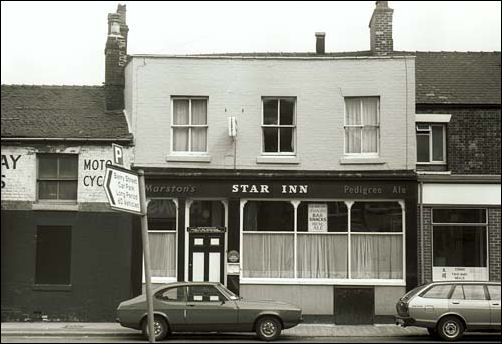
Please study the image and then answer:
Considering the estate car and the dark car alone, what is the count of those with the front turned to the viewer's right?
2

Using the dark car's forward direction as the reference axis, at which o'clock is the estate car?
The estate car is roughly at 12 o'clock from the dark car.

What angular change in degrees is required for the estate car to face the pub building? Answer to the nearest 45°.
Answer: approximately 135° to its left

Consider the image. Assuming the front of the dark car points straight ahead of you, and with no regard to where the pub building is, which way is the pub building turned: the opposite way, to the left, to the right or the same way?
to the right

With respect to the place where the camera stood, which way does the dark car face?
facing to the right of the viewer

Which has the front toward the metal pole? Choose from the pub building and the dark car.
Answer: the pub building

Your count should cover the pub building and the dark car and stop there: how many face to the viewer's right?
1

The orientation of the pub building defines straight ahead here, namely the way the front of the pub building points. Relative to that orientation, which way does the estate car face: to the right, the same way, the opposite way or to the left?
to the left

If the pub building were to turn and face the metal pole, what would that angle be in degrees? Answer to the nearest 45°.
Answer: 0° — it already faces it

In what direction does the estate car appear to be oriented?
to the viewer's right

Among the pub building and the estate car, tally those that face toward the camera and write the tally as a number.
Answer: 1
